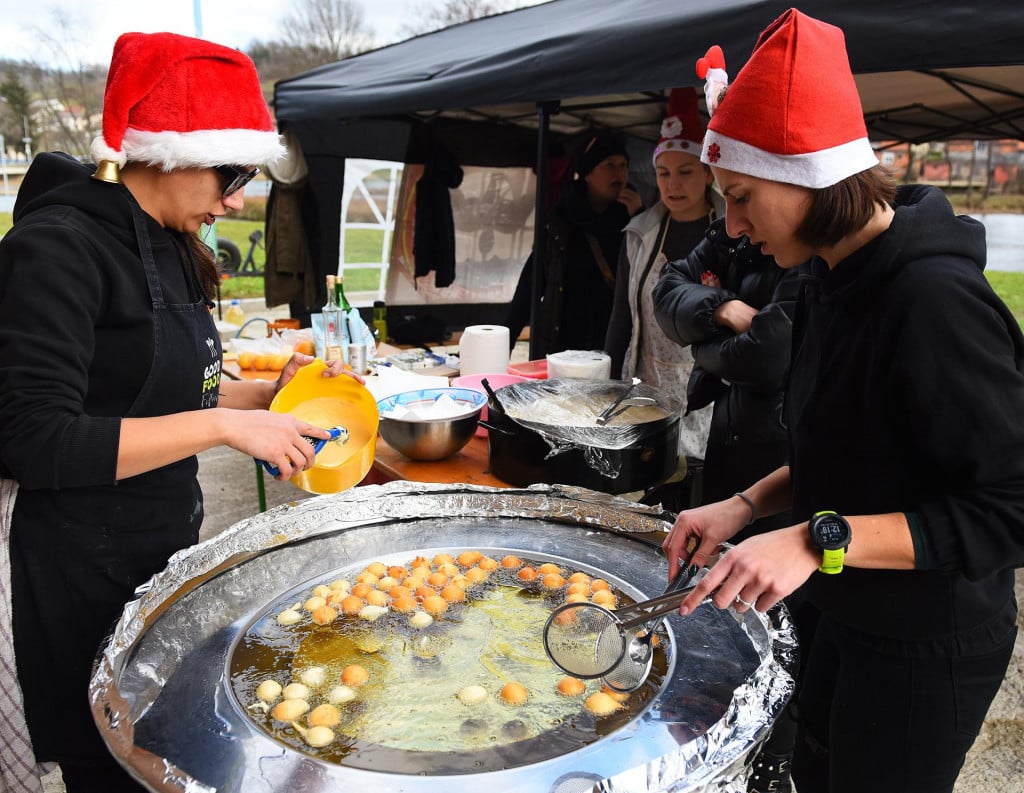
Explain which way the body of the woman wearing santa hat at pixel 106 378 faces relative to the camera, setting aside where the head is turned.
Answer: to the viewer's right

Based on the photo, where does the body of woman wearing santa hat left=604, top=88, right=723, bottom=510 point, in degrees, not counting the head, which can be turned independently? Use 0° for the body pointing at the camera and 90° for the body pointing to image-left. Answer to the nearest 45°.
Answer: approximately 0°

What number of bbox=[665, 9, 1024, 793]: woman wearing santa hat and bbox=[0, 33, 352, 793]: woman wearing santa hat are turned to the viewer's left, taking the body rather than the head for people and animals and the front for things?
1

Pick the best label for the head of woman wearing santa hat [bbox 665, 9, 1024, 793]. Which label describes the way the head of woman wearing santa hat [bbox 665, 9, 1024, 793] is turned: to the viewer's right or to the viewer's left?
to the viewer's left

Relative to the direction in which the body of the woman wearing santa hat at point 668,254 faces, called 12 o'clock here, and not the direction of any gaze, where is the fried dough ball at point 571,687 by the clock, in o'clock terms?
The fried dough ball is roughly at 12 o'clock from the woman wearing santa hat.

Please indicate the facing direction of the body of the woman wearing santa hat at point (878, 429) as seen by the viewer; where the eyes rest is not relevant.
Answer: to the viewer's left

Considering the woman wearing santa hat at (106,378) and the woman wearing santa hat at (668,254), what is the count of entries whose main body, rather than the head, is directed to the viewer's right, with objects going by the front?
1

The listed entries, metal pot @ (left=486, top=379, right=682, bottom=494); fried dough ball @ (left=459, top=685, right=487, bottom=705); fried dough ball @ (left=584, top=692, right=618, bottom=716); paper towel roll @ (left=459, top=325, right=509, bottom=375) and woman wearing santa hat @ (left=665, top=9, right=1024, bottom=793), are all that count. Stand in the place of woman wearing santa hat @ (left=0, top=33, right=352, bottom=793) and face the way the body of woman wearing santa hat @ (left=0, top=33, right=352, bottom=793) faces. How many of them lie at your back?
0

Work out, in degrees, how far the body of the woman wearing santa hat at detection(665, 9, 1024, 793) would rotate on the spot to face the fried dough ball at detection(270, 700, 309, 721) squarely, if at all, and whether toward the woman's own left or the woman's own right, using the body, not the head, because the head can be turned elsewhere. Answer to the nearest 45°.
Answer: approximately 45° to the woman's own left

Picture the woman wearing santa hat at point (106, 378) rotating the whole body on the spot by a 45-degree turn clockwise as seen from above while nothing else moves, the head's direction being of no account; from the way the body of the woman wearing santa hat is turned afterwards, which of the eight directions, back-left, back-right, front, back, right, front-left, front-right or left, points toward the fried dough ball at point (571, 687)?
front

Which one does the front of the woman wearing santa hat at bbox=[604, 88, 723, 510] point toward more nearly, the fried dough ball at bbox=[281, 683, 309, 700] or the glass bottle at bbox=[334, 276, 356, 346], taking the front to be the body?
the fried dough ball

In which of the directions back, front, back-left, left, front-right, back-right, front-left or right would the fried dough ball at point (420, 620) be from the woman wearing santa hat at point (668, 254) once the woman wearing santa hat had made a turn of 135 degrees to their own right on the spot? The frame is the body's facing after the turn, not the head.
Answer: back-left

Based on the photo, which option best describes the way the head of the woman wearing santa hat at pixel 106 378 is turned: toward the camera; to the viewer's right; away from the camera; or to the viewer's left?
to the viewer's right

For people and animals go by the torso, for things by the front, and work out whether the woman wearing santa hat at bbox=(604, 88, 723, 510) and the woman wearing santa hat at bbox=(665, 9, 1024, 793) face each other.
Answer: no
